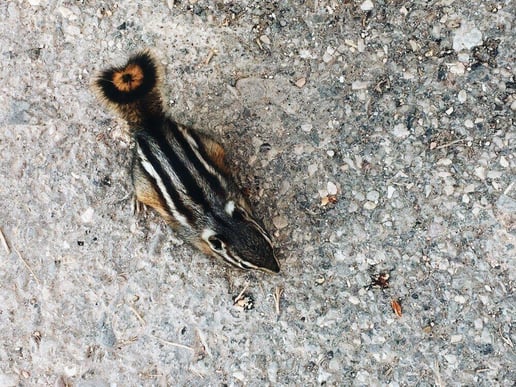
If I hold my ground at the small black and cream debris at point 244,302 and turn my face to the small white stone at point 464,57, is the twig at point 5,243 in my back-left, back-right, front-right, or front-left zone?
back-left

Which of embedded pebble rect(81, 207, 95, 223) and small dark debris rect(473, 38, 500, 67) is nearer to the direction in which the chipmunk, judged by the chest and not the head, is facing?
the small dark debris

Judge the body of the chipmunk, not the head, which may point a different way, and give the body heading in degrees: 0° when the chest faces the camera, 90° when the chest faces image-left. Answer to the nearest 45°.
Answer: approximately 315°

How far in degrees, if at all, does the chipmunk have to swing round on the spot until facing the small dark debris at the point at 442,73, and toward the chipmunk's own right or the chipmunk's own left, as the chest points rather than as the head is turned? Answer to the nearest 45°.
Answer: approximately 45° to the chipmunk's own left
